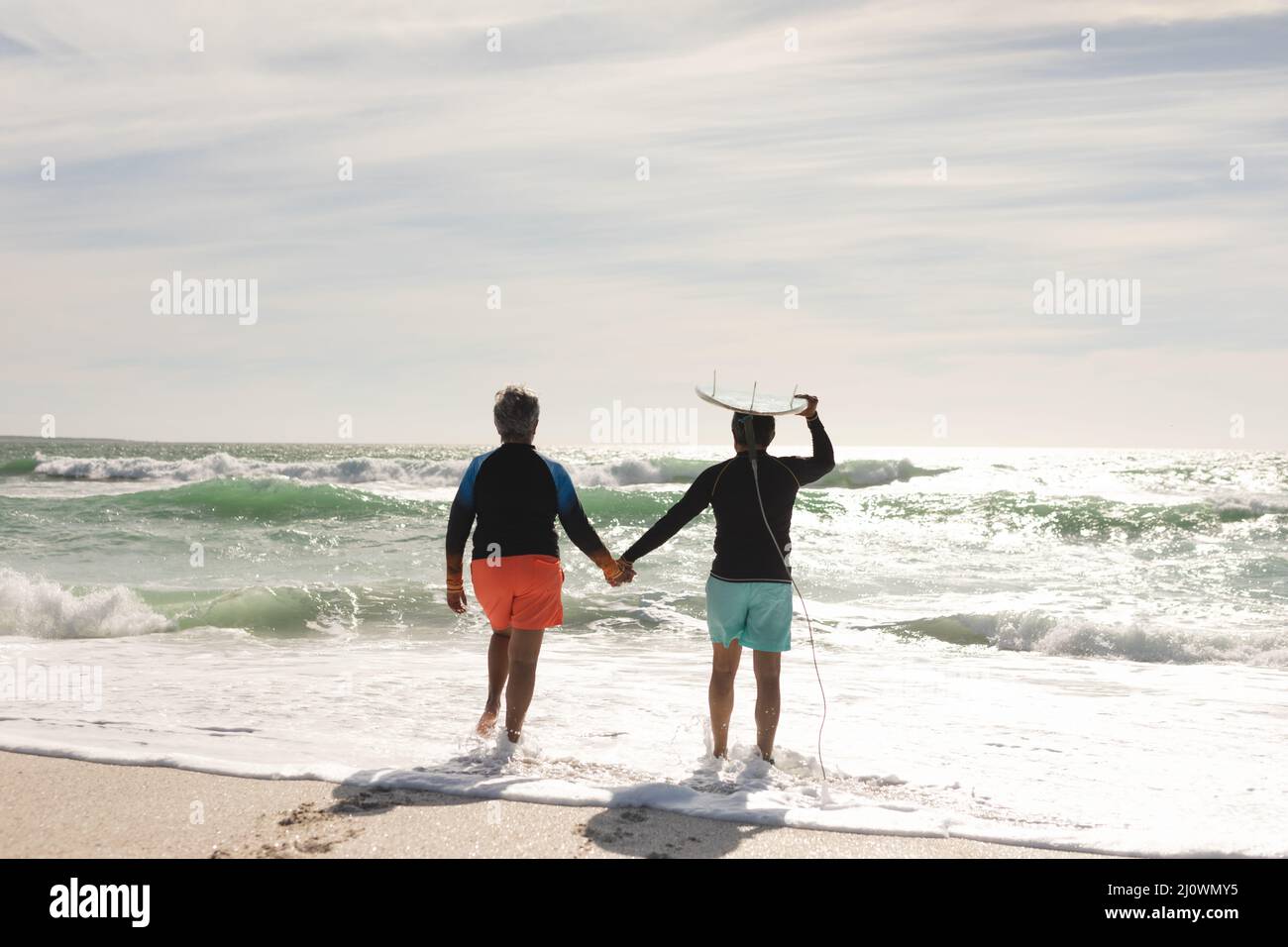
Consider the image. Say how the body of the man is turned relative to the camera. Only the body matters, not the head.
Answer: away from the camera

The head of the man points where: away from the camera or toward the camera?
away from the camera
